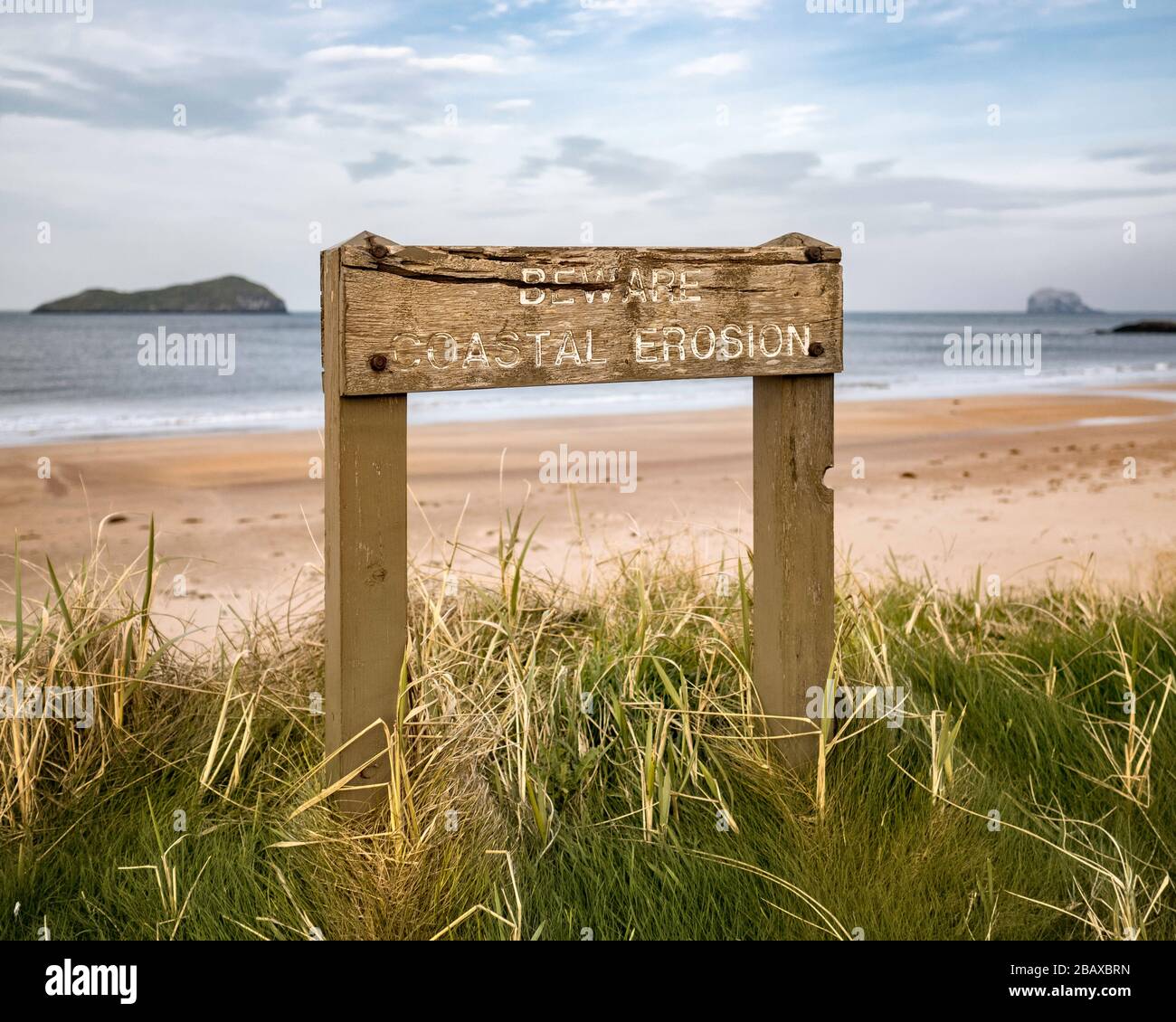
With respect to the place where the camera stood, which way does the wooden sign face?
facing the viewer
